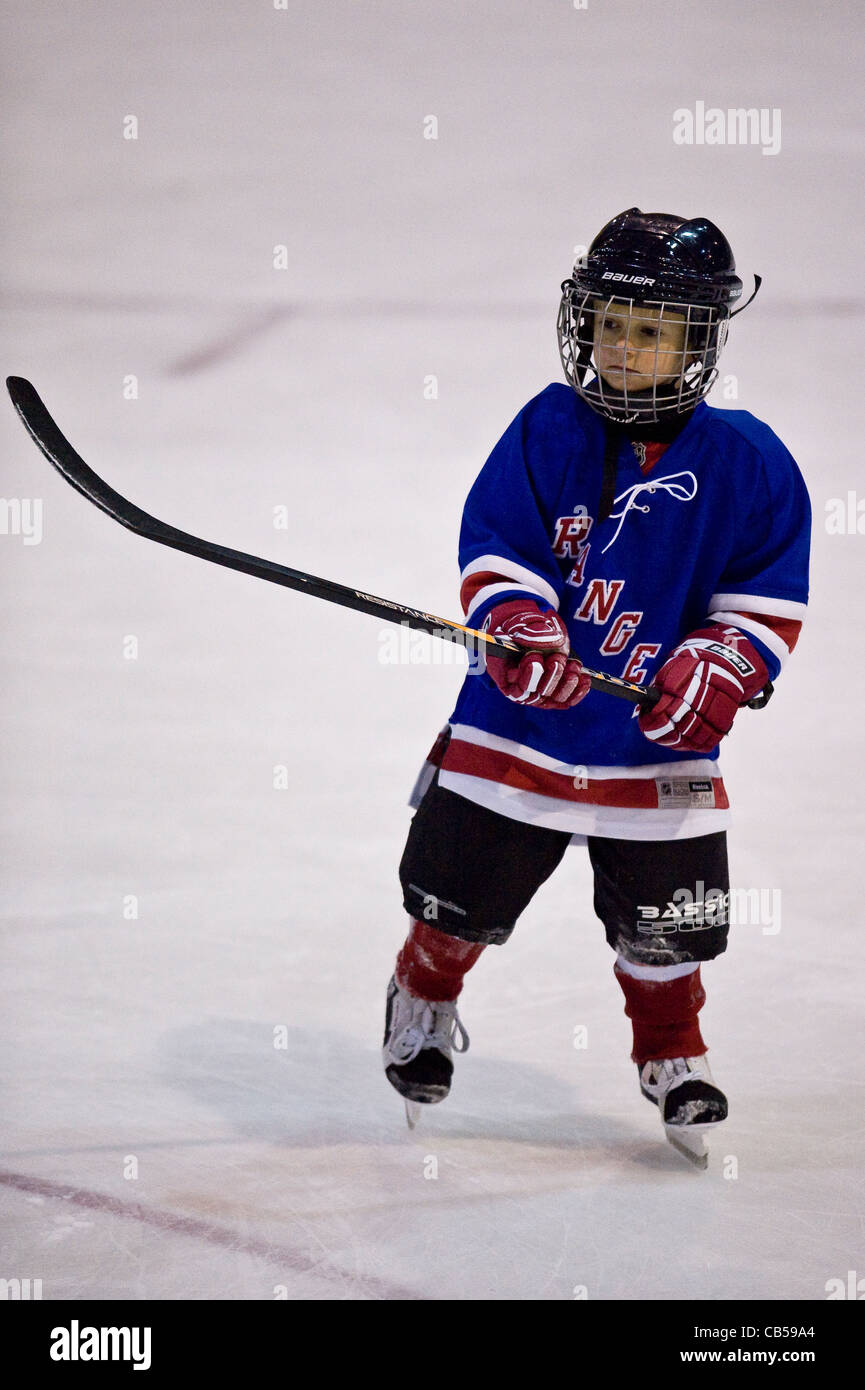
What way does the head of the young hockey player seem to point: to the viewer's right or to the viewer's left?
to the viewer's left

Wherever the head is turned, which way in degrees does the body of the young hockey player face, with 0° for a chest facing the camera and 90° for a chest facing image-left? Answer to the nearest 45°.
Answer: approximately 0°
